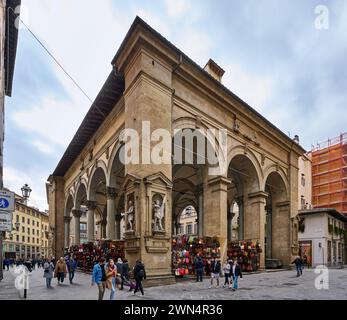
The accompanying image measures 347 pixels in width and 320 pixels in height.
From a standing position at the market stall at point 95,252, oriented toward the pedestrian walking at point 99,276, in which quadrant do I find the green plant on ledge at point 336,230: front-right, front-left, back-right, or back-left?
back-left

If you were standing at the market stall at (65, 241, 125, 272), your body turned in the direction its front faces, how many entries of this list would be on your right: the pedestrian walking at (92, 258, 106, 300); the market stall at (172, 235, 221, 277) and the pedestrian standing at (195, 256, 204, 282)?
0

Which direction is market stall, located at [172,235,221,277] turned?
toward the camera

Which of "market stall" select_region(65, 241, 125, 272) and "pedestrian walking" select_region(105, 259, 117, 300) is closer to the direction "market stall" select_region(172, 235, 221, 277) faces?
the pedestrian walking

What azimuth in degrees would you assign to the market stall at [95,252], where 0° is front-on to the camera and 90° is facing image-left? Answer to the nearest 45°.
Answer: approximately 45°

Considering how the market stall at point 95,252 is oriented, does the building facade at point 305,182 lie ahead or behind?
behind

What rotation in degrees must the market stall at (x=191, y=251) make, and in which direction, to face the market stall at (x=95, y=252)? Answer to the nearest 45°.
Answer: approximately 135° to its right
